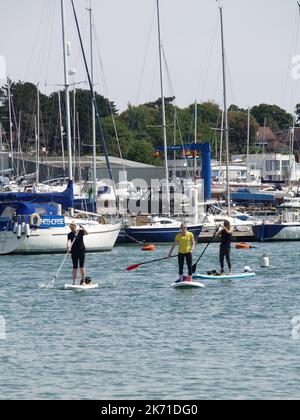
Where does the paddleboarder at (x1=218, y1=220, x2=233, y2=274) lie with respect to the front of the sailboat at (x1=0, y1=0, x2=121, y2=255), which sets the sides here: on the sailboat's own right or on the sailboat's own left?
on the sailboat's own right

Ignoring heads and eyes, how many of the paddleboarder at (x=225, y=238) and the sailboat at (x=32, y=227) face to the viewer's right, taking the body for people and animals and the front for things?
1

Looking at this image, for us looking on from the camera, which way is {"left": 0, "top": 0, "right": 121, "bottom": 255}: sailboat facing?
facing to the right of the viewer

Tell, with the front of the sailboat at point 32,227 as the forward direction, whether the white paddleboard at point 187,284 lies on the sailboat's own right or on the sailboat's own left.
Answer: on the sailboat's own right

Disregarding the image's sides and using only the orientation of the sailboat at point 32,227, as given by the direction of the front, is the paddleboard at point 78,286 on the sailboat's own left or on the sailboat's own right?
on the sailboat's own right
